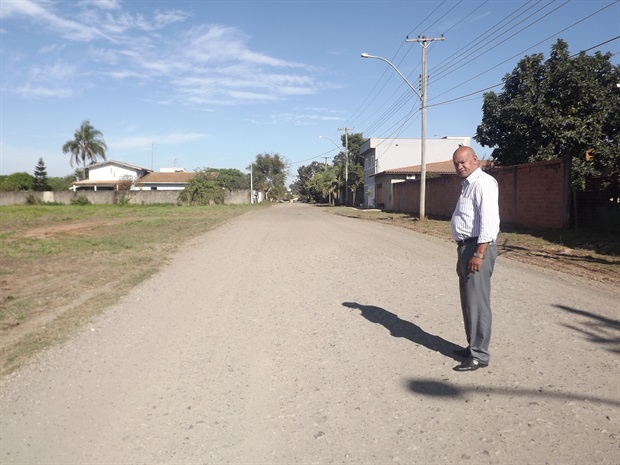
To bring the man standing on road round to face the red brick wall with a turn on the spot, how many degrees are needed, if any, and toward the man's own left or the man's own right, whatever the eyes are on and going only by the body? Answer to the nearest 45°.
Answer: approximately 90° to the man's own right

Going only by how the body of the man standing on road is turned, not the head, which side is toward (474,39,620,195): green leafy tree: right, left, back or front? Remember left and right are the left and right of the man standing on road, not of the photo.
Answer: right

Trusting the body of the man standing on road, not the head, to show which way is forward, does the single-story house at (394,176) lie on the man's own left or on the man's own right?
on the man's own right

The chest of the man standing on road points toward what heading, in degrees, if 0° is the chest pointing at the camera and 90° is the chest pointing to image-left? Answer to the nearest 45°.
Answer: approximately 90°
